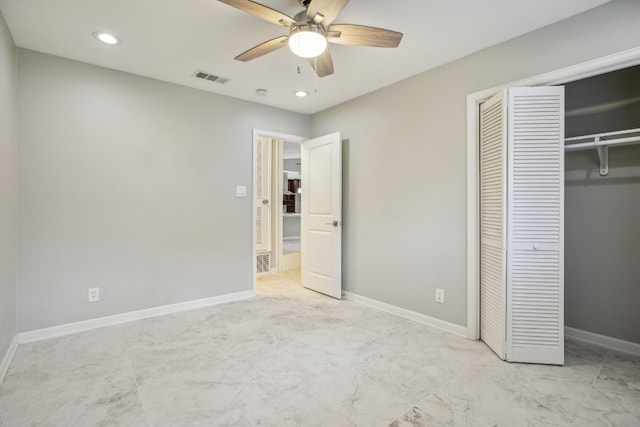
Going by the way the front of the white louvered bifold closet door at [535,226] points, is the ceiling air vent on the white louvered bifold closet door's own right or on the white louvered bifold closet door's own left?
on the white louvered bifold closet door's own right

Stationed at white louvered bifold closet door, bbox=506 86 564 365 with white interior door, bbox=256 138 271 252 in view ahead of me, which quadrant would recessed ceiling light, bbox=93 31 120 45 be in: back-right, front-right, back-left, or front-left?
front-left

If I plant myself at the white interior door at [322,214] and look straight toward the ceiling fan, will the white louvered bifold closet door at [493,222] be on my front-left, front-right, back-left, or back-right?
front-left

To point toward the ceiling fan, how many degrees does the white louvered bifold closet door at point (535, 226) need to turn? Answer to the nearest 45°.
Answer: approximately 45° to its right

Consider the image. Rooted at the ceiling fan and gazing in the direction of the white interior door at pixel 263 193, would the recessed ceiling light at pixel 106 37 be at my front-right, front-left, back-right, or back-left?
front-left

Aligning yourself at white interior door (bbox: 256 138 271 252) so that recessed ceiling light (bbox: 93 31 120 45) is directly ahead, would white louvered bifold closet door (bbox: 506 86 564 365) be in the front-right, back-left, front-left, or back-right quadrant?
front-left

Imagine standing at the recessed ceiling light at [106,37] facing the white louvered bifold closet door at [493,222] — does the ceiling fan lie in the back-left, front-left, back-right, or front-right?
front-right

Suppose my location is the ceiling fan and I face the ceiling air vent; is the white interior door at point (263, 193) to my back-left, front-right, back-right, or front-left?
front-right

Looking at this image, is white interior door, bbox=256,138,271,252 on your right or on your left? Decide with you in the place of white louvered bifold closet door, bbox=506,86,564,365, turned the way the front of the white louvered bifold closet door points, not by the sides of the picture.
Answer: on your right

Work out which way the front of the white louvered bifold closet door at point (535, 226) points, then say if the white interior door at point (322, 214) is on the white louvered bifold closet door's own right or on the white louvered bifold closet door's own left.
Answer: on the white louvered bifold closet door's own right
